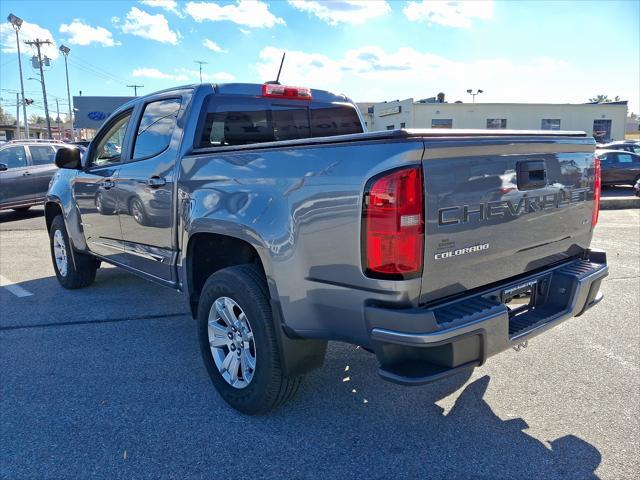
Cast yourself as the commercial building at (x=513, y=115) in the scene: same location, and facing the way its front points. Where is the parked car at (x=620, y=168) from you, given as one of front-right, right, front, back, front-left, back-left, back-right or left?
front-left

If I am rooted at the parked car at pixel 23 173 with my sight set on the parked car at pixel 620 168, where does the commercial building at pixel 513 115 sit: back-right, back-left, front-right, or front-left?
front-left

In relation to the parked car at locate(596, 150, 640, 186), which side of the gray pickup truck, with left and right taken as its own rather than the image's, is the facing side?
right

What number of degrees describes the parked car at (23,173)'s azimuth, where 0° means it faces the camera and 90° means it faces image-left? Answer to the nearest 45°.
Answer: approximately 90°

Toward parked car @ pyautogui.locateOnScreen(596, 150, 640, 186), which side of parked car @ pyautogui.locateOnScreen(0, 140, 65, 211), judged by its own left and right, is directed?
back

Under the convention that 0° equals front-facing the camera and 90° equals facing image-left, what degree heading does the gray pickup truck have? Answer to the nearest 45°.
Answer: approximately 135°

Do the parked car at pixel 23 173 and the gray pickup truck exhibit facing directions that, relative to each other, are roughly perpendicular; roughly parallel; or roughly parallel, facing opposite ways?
roughly perpendicular
